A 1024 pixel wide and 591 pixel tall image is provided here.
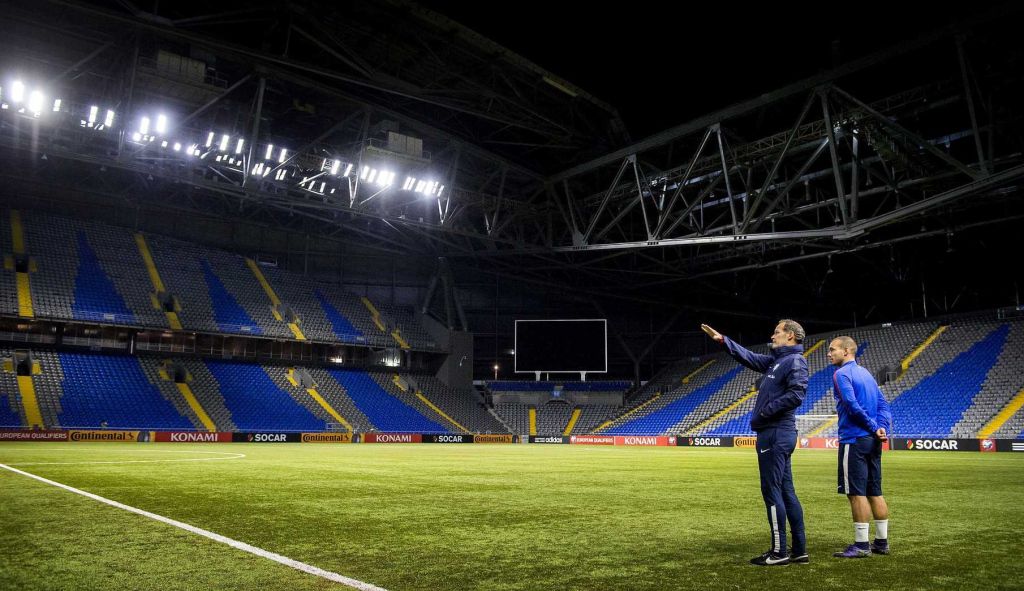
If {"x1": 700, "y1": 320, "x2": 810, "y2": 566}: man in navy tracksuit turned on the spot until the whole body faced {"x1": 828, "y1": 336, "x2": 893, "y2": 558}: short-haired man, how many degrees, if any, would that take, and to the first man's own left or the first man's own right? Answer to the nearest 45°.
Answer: approximately 135° to the first man's own right

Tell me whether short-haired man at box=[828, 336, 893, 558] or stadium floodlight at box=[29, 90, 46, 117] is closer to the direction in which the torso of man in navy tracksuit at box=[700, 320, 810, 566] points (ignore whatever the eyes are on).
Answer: the stadium floodlight

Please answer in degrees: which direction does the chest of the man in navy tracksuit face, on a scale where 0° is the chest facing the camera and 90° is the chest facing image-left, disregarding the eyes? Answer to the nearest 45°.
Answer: approximately 90°

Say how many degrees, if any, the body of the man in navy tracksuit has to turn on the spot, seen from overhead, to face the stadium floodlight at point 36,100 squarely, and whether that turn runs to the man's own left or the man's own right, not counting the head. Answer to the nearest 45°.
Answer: approximately 45° to the man's own right

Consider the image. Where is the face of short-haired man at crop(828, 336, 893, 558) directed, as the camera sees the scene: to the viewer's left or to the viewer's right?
to the viewer's left

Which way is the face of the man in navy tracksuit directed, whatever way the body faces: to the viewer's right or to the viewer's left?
to the viewer's left
